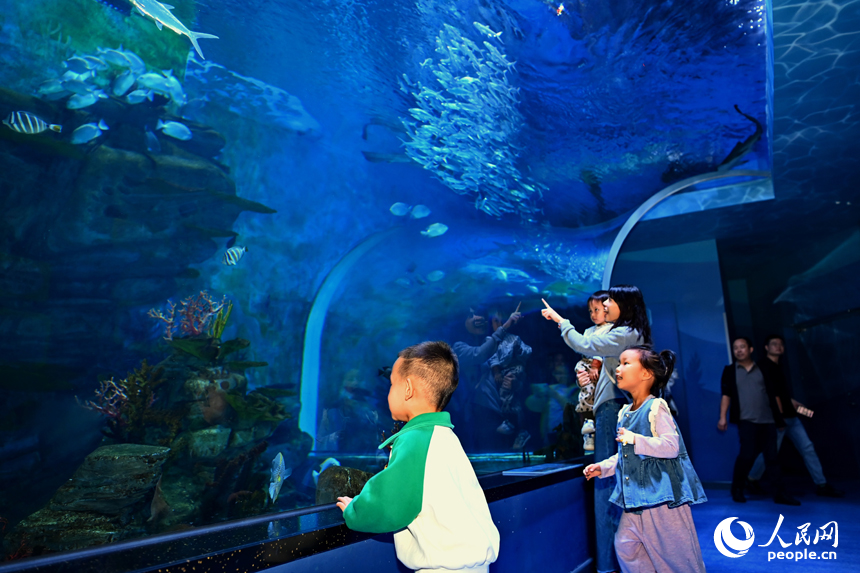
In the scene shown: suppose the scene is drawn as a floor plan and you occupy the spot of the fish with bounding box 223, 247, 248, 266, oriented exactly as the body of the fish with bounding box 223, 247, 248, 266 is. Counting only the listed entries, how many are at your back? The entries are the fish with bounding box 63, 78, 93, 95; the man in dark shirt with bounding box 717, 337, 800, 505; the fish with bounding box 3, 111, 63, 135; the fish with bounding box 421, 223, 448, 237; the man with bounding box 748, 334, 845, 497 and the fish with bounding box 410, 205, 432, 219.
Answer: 4

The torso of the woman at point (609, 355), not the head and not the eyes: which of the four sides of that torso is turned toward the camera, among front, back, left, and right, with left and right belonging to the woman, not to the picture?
left

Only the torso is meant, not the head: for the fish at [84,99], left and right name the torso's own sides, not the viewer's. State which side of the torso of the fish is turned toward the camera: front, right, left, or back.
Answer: left

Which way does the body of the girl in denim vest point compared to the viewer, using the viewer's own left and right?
facing the viewer and to the left of the viewer

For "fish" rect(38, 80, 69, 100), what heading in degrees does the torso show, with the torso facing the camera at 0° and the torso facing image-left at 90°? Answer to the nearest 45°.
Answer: approximately 90°

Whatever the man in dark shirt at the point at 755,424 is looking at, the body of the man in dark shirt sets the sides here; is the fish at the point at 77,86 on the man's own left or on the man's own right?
on the man's own right

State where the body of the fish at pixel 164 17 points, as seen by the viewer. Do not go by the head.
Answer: to the viewer's left

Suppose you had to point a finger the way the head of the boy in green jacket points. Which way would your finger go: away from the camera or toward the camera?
away from the camera

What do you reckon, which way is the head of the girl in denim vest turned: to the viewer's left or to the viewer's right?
to the viewer's left

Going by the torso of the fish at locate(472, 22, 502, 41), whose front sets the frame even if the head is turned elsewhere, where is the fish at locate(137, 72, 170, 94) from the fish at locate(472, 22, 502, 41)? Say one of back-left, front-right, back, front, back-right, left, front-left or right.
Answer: front

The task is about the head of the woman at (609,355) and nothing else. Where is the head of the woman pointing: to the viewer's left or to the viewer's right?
to the viewer's left
